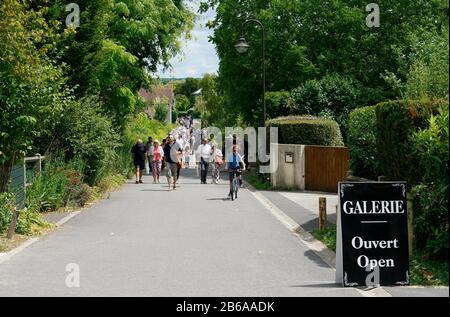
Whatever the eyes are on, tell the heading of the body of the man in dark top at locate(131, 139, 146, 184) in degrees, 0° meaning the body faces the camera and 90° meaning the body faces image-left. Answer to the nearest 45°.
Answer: approximately 0°

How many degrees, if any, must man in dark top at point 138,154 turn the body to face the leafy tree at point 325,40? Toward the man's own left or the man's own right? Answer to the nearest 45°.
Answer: approximately 135° to the man's own left

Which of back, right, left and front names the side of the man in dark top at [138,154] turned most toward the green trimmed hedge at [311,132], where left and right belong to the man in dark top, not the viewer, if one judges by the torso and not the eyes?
left

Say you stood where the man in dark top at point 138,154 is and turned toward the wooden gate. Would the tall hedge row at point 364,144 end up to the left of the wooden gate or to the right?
right

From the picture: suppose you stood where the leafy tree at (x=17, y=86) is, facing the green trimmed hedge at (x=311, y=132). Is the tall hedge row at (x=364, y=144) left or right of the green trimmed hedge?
right

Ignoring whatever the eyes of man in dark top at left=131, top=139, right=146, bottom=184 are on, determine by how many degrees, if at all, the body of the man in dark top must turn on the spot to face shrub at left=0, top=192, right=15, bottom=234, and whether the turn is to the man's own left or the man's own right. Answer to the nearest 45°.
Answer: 0° — they already face it

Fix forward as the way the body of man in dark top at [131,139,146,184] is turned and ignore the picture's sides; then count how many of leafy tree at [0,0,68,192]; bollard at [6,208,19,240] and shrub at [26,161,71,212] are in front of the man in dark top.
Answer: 3

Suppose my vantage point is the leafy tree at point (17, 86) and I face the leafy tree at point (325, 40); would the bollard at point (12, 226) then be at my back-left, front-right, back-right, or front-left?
back-right
